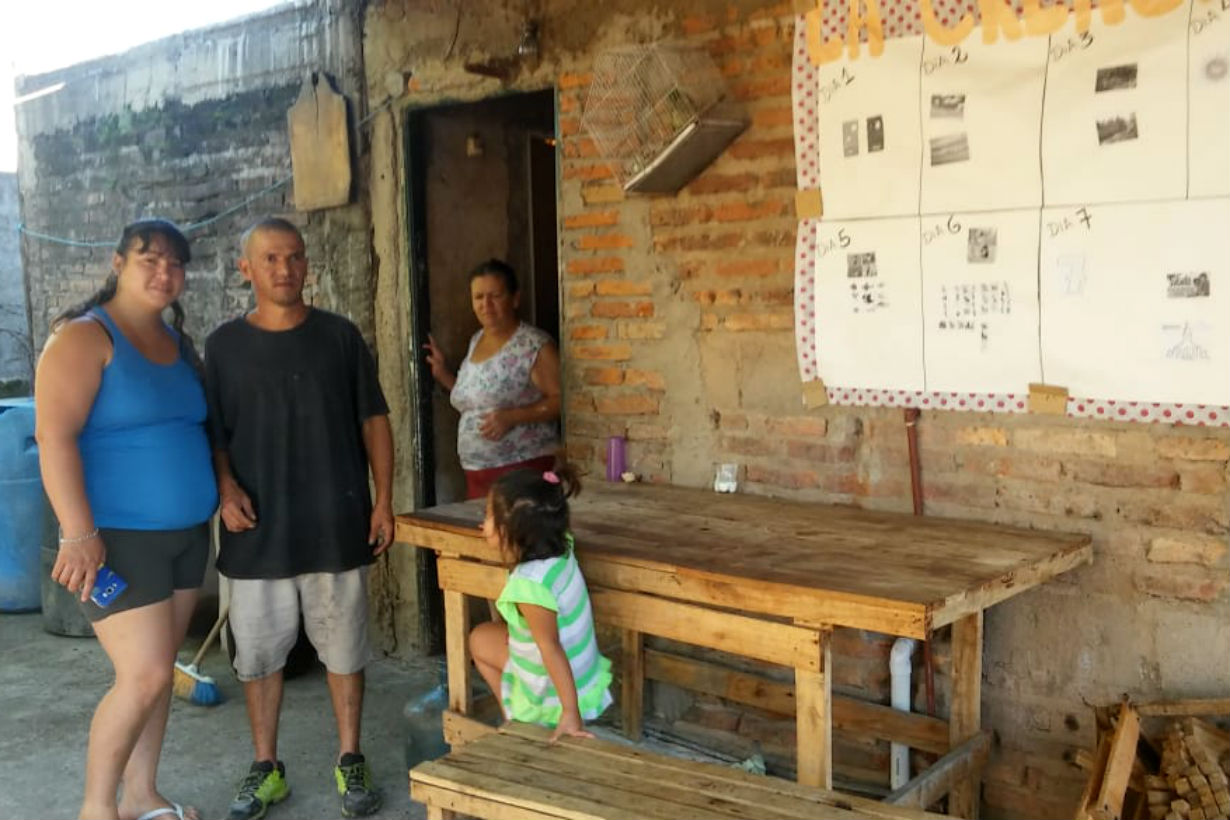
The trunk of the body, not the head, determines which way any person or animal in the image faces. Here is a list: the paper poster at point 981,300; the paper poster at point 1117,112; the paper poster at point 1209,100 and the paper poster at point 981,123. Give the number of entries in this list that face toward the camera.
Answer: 4

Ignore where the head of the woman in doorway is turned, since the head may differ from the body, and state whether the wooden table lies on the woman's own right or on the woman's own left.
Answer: on the woman's own left

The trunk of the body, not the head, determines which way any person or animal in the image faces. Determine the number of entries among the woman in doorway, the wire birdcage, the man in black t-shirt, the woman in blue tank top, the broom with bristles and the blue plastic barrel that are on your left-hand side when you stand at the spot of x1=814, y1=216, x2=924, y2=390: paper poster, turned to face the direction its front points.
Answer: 0

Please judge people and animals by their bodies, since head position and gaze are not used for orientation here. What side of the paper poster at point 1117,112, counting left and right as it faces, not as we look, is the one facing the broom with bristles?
right

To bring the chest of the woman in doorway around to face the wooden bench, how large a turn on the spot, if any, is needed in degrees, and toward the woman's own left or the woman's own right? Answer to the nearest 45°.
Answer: approximately 45° to the woman's own left

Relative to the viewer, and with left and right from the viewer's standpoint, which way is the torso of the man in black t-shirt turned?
facing the viewer

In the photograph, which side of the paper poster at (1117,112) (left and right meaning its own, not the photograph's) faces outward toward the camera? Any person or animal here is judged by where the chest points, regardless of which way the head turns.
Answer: front

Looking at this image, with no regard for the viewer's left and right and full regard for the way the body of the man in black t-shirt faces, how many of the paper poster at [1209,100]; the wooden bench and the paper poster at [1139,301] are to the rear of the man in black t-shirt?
0

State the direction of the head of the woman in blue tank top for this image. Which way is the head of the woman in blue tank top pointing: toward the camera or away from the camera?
toward the camera

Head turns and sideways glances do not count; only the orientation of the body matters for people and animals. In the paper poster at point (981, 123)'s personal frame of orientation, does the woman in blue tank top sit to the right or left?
on its right

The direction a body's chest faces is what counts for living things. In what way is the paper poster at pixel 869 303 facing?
toward the camera

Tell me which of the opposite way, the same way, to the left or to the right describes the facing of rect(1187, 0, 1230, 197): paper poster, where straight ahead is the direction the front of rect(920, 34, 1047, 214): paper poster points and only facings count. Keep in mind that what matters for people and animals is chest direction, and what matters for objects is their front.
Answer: the same way

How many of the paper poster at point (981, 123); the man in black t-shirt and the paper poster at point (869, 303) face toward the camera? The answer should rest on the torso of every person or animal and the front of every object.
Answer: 3

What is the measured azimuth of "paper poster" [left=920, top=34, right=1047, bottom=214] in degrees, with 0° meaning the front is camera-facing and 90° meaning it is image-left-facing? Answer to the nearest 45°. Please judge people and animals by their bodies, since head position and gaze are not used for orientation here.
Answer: approximately 0°

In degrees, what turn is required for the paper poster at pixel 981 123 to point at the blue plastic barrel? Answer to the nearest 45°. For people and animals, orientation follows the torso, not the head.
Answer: approximately 90° to its right

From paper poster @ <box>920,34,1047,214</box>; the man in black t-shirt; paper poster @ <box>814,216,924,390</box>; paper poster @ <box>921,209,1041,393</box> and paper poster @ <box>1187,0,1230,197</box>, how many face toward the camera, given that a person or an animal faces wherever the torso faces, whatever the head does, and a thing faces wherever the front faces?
5

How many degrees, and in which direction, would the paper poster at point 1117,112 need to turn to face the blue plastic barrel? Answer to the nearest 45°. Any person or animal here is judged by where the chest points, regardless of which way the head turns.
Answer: approximately 90° to its right

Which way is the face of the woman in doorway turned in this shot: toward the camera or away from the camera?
toward the camera
